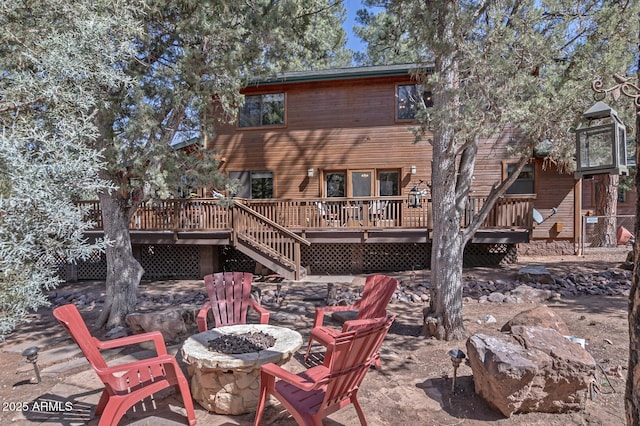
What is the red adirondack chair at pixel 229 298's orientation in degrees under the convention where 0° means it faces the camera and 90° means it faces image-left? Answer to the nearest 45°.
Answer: approximately 0°

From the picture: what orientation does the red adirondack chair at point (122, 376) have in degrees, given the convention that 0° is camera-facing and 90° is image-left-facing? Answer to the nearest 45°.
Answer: approximately 270°

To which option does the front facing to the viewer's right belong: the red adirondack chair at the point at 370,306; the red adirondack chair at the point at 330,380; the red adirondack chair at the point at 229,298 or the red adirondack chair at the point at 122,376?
the red adirondack chair at the point at 122,376

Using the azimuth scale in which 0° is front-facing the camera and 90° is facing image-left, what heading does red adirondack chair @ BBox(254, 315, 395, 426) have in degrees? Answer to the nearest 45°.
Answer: approximately 135°

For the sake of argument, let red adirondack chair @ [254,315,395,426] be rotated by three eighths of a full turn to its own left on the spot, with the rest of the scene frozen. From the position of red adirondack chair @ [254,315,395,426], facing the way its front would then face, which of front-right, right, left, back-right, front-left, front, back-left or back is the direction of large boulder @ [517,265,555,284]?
back-left

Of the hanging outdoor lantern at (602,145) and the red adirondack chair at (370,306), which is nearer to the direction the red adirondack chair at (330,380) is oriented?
the red adirondack chair

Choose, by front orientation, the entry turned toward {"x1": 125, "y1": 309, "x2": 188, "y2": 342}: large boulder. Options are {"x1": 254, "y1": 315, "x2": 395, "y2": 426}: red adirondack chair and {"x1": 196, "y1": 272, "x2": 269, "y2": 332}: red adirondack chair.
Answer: {"x1": 254, "y1": 315, "x2": 395, "y2": 426}: red adirondack chair

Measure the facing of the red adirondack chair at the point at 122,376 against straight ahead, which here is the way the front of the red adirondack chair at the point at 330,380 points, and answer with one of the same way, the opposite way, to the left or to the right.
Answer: to the right

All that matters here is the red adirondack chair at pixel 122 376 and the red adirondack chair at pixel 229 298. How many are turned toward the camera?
1

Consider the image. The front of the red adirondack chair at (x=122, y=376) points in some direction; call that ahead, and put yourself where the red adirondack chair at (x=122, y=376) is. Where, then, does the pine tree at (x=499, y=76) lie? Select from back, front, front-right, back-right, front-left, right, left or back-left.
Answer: front

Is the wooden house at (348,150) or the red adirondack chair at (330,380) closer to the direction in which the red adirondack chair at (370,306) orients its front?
the red adirondack chair

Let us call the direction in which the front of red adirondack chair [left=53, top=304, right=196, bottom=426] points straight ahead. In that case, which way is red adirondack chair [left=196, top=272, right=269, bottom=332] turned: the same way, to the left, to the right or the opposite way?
to the right

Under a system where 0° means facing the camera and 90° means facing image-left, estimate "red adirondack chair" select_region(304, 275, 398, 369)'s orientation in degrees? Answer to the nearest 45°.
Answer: approximately 45°

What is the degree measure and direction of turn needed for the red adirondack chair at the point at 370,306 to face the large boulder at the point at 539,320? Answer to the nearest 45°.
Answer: approximately 135° to its left

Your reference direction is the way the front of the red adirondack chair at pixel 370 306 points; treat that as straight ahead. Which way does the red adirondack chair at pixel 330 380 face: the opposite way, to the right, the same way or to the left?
to the right

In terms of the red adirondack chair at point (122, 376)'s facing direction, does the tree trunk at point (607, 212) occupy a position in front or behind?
in front
